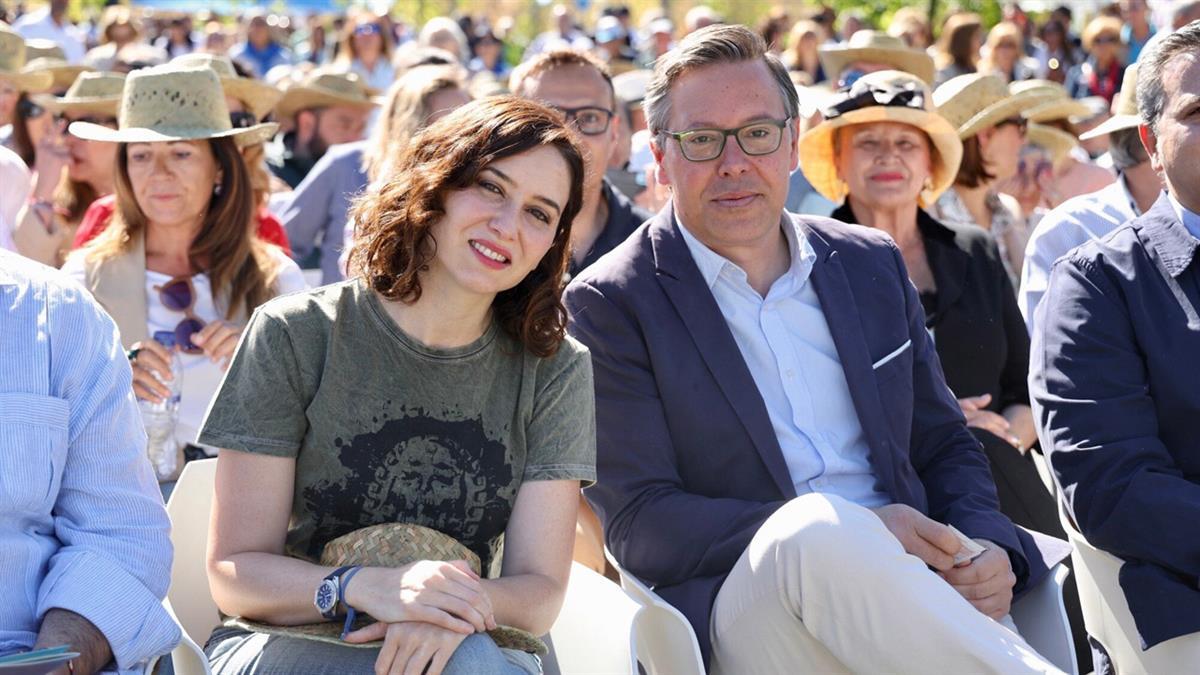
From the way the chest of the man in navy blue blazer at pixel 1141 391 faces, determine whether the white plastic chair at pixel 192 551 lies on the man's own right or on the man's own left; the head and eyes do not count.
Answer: on the man's own right

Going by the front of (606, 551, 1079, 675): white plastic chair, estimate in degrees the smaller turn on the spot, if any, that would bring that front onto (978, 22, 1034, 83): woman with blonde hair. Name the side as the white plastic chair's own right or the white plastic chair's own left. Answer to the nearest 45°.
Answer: approximately 180°

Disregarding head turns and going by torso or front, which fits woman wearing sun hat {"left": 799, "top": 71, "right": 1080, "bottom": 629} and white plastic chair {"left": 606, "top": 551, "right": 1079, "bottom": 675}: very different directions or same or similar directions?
same or similar directions

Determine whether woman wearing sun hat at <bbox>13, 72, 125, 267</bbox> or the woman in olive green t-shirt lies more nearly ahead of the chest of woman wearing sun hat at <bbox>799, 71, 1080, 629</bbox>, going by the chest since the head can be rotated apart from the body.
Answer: the woman in olive green t-shirt

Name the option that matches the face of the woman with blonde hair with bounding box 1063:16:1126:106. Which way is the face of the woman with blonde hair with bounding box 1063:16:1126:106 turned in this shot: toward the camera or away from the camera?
toward the camera

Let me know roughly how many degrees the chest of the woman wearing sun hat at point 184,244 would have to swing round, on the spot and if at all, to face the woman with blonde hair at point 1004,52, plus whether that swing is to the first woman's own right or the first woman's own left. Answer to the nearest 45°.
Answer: approximately 135° to the first woman's own left

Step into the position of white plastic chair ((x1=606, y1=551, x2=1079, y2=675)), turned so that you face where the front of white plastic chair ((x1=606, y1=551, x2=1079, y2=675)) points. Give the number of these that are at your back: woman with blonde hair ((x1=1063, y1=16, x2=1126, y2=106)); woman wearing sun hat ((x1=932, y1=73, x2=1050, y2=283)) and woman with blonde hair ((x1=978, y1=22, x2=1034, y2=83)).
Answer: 3

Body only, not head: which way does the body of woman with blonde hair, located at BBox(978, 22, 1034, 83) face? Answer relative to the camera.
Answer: toward the camera

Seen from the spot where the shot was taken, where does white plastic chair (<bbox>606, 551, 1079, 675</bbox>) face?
facing the viewer
